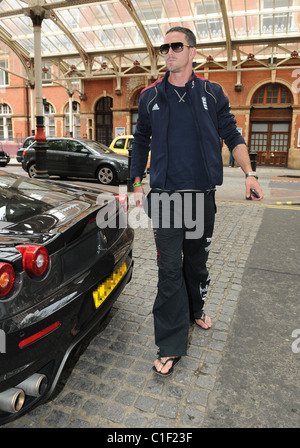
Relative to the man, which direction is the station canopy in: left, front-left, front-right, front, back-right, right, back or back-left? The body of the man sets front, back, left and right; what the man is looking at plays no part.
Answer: back

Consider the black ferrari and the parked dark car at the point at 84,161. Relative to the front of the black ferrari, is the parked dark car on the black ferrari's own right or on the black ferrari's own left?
on the black ferrari's own right

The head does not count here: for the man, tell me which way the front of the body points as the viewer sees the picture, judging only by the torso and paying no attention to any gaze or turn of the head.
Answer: toward the camera

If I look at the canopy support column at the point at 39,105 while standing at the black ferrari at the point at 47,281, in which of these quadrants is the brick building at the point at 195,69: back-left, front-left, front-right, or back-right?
front-right

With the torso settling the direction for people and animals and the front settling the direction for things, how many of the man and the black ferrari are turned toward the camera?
1

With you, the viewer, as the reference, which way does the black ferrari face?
facing away from the viewer and to the left of the viewer

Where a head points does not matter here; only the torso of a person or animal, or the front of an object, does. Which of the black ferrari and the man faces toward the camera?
the man

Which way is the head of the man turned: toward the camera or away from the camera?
toward the camera

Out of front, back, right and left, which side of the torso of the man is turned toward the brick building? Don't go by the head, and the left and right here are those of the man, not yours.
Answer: back
